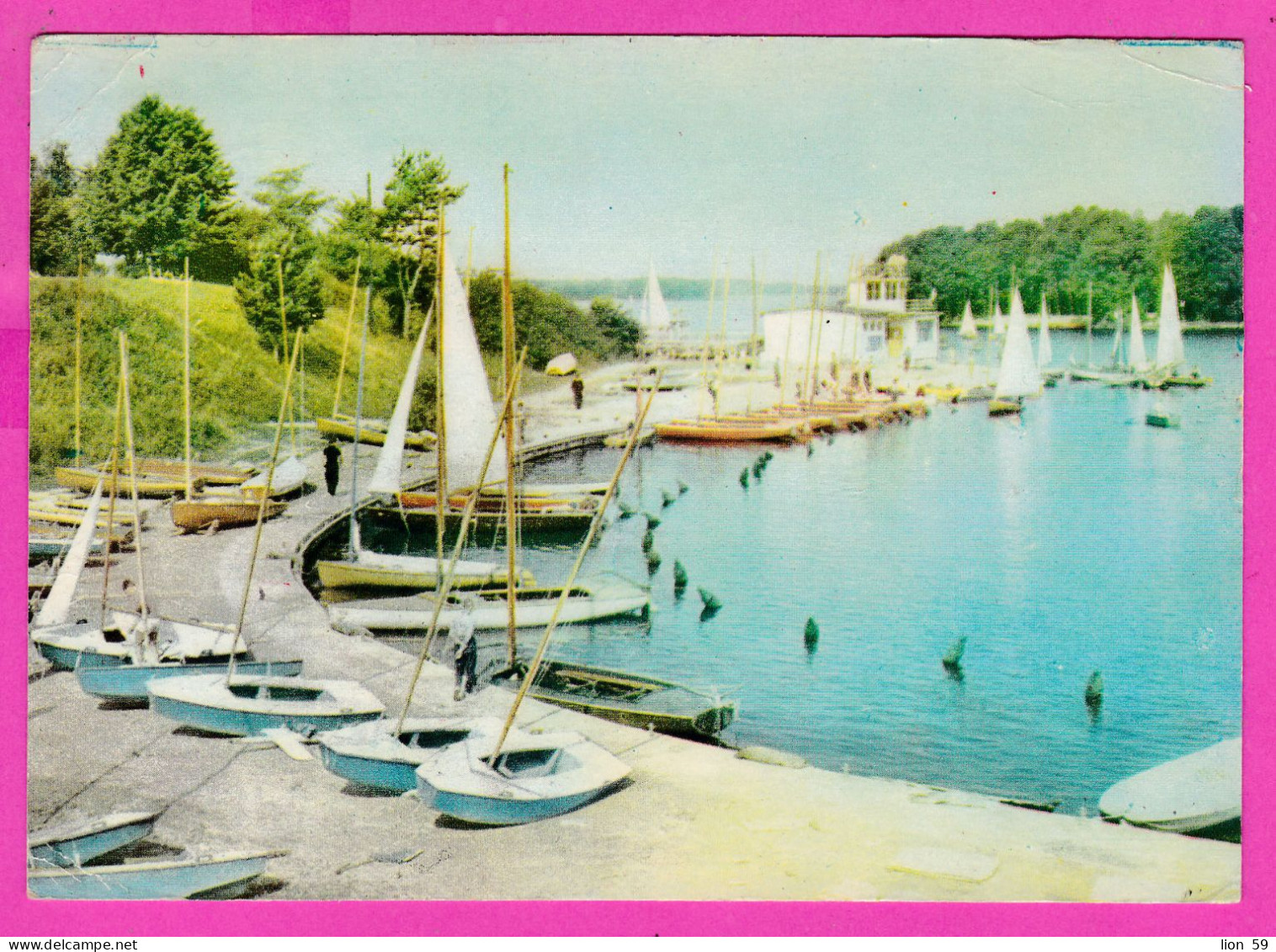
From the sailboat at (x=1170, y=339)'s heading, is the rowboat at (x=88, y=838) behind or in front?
in front

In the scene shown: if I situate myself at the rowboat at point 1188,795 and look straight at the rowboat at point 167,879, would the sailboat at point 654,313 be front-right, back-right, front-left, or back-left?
front-right

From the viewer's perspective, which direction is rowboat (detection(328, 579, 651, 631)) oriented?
to the viewer's right

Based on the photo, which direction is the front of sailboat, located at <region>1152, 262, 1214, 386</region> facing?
to the viewer's left

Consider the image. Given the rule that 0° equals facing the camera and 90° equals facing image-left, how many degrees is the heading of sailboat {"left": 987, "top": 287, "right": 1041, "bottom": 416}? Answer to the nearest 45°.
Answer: approximately 45°

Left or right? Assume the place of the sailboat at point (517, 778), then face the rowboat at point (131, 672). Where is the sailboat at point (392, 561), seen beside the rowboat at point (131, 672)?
right

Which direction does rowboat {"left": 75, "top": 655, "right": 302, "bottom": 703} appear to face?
to the viewer's left

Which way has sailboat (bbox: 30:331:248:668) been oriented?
to the viewer's left

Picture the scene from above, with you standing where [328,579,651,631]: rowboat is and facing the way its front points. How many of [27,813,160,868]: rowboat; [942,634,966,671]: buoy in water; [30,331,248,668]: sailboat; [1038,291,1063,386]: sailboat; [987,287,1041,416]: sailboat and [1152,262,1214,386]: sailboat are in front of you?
4
